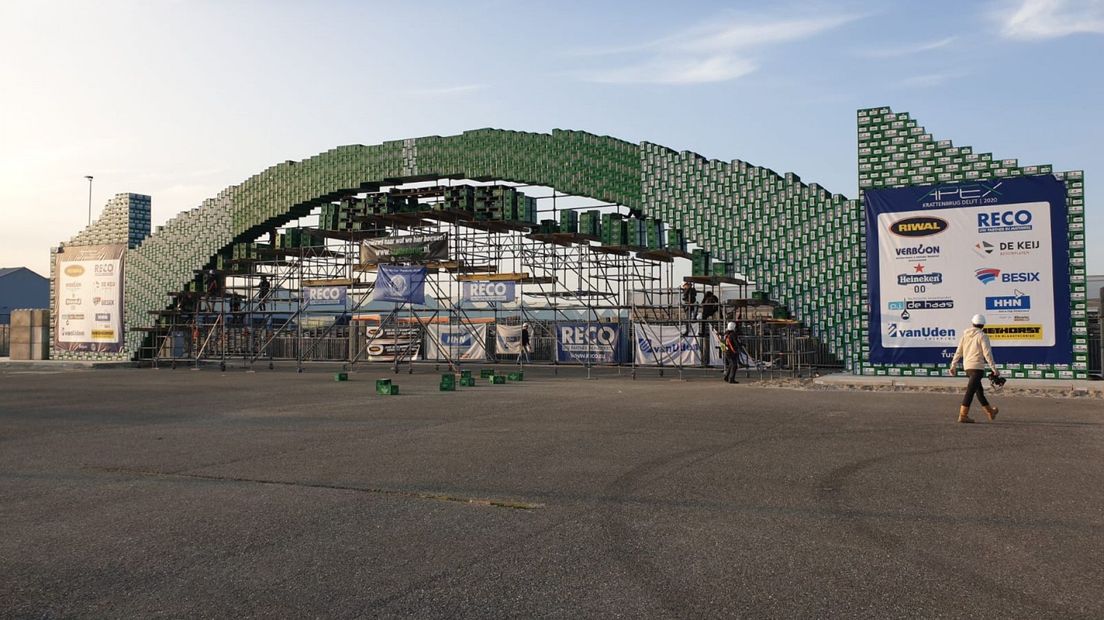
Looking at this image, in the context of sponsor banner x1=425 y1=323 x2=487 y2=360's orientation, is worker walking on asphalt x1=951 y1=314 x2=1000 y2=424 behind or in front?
in front

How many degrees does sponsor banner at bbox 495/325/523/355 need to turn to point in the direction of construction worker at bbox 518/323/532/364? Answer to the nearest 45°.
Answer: approximately 45° to its left

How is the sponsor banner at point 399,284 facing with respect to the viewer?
toward the camera

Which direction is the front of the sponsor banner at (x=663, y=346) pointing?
toward the camera

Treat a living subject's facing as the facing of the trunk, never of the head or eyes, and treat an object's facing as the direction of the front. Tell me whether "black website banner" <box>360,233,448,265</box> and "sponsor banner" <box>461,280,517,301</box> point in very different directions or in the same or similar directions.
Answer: same or similar directions

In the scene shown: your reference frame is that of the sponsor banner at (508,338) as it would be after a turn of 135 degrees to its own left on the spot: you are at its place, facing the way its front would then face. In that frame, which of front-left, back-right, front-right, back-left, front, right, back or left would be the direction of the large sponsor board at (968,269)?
right

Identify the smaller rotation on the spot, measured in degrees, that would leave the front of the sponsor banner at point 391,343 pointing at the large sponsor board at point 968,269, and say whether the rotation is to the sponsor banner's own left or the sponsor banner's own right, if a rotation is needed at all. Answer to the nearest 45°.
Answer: approximately 45° to the sponsor banner's own left

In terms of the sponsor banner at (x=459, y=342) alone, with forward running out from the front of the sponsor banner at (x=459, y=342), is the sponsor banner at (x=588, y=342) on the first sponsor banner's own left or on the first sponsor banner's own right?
on the first sponsor banner's own left

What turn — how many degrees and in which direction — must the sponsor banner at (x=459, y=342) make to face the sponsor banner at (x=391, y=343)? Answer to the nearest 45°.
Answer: approximately 135° to its right

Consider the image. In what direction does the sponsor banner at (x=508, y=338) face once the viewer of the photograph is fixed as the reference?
facing the viewer

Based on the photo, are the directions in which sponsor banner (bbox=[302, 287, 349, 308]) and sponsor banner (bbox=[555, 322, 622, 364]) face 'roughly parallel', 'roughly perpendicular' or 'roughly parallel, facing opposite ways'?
roughly parallel

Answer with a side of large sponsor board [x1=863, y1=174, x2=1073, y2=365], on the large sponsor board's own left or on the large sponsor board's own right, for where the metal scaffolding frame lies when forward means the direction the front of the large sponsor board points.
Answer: on the large sponsor board's own right

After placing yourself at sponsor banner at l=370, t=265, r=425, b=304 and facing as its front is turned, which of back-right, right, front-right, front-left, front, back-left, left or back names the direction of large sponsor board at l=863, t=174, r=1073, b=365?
front-left
